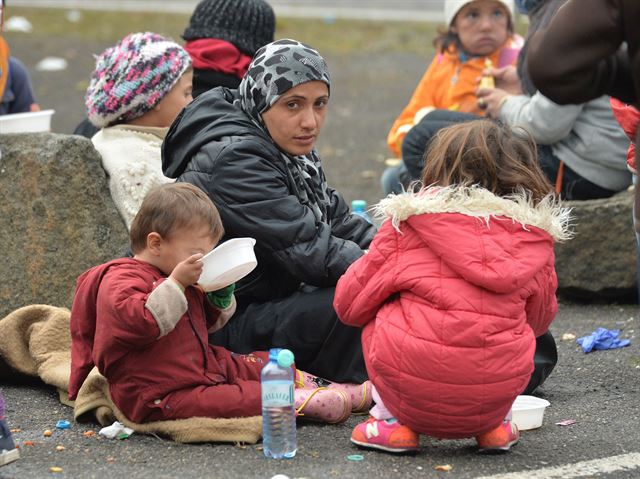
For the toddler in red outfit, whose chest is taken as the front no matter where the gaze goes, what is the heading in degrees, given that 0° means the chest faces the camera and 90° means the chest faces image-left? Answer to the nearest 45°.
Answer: approximately 270°

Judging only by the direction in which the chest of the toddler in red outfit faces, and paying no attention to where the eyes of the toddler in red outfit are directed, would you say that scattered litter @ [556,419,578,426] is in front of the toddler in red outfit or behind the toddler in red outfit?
in front

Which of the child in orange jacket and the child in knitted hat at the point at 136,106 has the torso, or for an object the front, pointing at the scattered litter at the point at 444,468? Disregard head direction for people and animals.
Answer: the child in orange jacket

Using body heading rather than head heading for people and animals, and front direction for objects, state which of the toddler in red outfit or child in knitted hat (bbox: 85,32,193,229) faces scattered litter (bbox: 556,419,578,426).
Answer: the toddler in red outfit

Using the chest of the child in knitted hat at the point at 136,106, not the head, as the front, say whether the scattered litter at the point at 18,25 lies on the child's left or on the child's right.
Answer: on the child's left

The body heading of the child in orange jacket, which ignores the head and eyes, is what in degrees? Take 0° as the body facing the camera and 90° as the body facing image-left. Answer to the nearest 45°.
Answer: approximately 0°

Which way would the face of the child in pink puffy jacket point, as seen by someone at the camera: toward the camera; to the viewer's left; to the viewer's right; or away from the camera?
away from the camera

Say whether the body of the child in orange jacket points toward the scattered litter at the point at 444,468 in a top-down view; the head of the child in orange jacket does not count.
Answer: yes

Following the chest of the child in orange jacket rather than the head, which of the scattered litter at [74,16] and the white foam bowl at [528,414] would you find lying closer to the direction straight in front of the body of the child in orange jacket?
the white foam bowl

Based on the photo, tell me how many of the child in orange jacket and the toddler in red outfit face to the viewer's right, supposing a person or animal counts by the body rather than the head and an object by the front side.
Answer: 1
